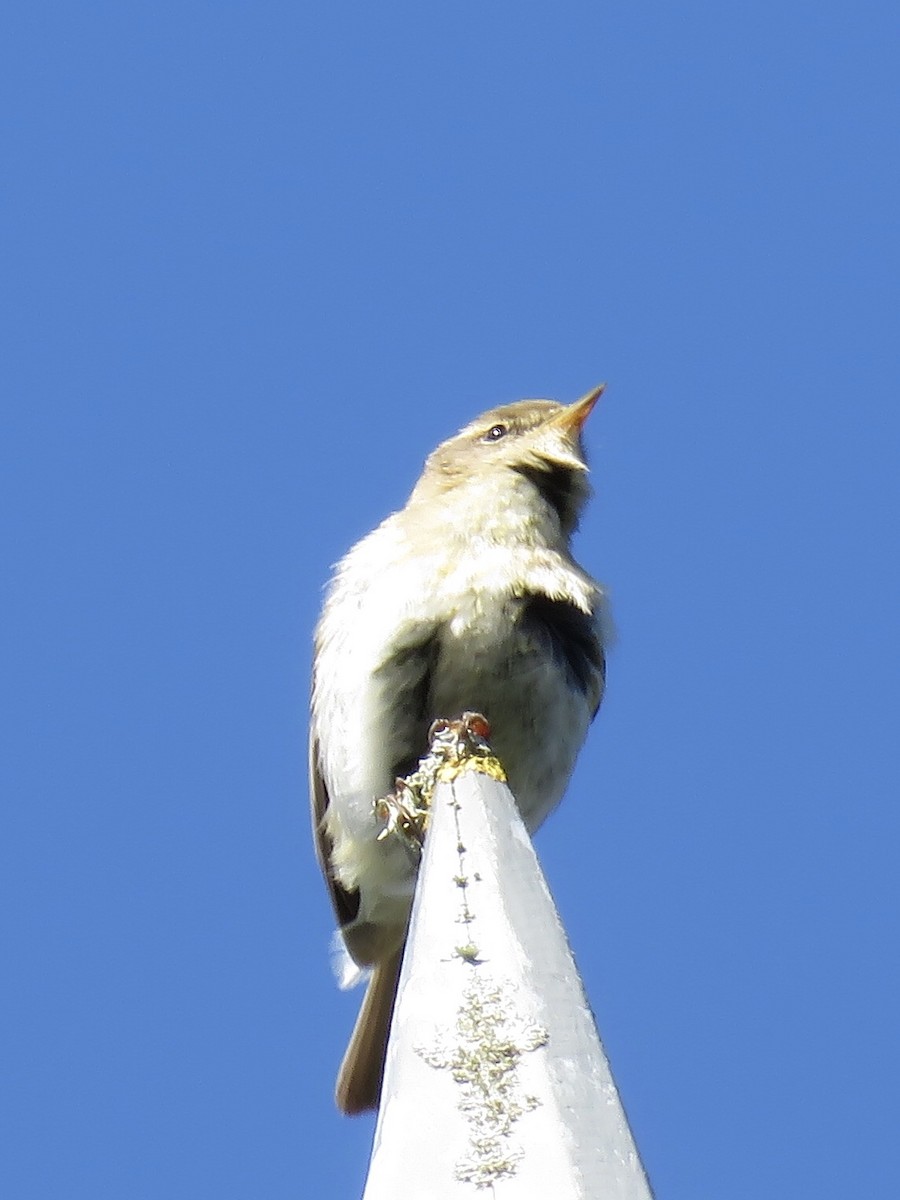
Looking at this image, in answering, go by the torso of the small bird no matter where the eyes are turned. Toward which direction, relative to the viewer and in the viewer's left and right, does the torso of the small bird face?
facing the viewer and to the right of the viewer
